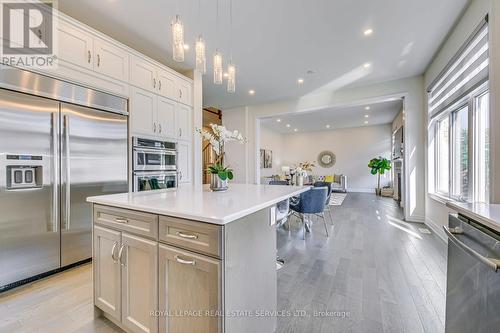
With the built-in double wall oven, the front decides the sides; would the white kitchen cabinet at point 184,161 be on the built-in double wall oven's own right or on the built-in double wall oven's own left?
on the built-in double wall oven's own left

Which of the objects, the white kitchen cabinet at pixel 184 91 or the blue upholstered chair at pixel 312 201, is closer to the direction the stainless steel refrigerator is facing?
the blue upholstered chair

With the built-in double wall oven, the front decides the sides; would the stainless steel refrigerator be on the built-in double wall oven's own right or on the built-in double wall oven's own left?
on the built-in double wall oven's own right

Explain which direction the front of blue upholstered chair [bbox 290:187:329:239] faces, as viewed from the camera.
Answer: facing away from the viewer and to the left of the viewer

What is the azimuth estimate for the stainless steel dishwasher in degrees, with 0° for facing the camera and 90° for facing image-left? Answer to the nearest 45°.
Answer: approximately 45°

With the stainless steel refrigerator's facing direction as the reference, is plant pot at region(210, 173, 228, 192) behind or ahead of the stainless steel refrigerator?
ahead

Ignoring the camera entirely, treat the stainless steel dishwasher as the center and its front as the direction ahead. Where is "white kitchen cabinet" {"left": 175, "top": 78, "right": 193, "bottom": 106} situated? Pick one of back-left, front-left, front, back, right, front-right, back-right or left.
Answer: front-right

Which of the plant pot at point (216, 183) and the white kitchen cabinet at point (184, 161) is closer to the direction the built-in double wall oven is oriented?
the plant pot

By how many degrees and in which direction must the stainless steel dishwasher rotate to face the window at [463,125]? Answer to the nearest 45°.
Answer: approximately 135° to its right

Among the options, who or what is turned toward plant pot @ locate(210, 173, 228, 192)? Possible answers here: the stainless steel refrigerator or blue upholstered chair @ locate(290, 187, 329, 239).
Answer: the stainless steel refrigerator

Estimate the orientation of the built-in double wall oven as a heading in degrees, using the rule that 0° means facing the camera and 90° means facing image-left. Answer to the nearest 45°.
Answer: approximately 315°

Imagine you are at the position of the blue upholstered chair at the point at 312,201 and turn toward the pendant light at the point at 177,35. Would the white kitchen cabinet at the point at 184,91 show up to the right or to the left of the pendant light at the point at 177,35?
right

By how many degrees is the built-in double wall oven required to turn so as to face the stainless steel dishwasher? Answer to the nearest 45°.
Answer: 0° — it already faces it
